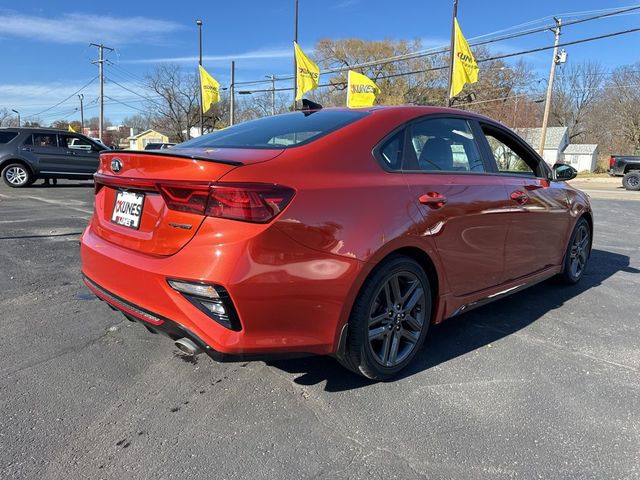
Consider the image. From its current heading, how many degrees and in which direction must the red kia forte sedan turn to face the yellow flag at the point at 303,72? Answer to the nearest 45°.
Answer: approximately 45° to its left

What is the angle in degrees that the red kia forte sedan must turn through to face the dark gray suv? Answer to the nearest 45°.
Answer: approximately 90° to its left

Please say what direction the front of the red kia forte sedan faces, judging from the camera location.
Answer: facing away from the viewer and to the right of the viewer

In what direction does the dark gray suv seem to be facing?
to the viewer's right

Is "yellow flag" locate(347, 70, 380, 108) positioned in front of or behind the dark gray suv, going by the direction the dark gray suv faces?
in front

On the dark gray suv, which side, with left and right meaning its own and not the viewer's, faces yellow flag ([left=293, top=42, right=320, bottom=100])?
front

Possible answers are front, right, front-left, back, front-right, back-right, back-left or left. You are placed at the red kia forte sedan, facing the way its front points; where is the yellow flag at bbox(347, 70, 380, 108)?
front-left

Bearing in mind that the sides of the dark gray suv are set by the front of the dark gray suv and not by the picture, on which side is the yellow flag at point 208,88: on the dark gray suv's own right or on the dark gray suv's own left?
on the dark gray suv's own left

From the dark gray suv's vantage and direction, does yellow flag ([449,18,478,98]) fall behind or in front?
in front

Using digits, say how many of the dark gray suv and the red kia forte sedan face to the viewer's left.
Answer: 0
